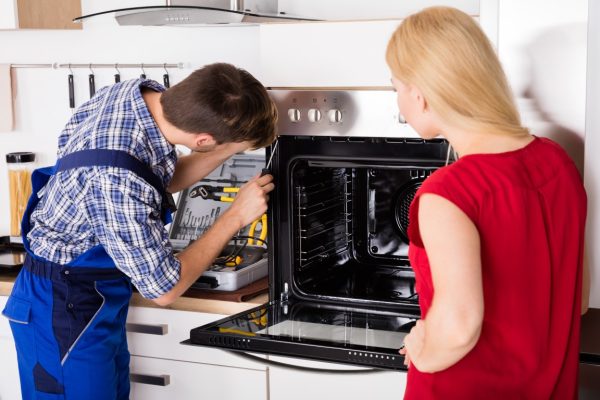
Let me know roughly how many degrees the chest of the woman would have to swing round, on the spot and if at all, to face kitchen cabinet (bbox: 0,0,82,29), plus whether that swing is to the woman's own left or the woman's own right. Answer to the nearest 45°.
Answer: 0° — they already face it

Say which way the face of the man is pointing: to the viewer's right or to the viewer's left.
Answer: to the viewer's right

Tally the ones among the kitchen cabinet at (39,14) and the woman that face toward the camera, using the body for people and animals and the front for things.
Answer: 1

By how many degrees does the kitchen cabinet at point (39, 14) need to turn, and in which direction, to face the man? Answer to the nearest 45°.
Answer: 0° — it already faces them

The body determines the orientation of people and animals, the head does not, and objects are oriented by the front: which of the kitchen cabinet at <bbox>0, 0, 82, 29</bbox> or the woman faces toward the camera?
the kitchen cabinet

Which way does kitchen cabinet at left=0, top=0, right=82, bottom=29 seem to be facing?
toward the camera

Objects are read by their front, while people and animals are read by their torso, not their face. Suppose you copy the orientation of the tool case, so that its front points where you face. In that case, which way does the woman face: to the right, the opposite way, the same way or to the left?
the opposite way

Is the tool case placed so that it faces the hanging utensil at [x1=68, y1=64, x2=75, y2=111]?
no

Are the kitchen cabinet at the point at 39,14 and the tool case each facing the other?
no

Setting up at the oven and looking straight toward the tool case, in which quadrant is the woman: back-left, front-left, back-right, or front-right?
back-left

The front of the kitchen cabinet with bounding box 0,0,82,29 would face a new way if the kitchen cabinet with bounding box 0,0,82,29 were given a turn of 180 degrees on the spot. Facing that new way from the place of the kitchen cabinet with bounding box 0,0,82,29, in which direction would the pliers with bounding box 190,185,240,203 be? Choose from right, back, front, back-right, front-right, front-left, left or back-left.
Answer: back-right

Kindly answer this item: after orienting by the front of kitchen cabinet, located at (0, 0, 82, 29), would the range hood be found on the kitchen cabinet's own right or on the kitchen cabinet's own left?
on the kitchen cabinet's own left

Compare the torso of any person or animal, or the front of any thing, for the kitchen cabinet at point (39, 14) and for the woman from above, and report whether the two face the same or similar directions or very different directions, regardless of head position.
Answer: very different directions

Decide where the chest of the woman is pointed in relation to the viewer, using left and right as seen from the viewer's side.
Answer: facing away from the viewer and to the left of the viewer

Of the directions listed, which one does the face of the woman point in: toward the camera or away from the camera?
away from the camera
